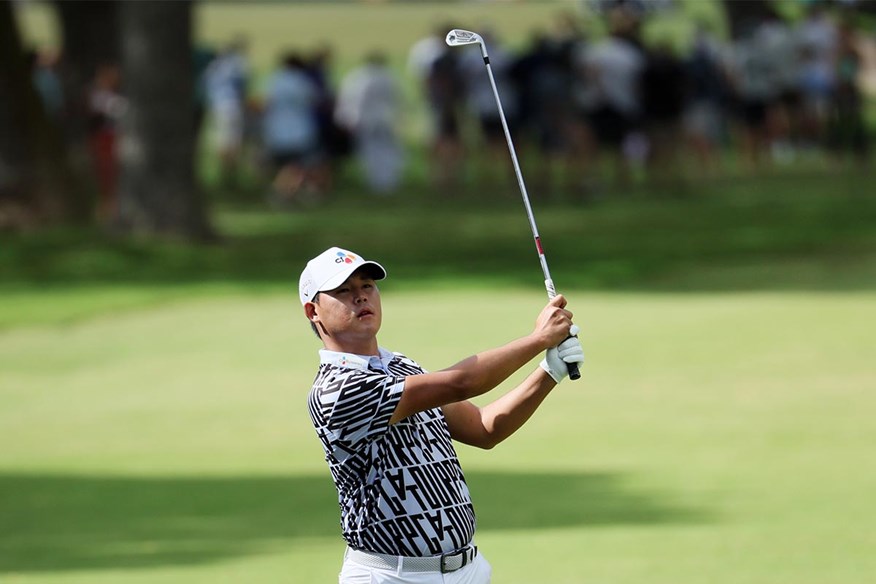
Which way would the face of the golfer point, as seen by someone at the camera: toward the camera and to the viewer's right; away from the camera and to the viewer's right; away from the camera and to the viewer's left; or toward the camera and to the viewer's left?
toward the camera and to the viewer's right

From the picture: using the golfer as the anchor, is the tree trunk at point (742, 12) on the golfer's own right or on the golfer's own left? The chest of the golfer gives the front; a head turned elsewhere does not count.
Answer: on the golfer's own left

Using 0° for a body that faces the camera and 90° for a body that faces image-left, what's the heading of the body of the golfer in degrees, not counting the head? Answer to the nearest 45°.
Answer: approximately 315°
